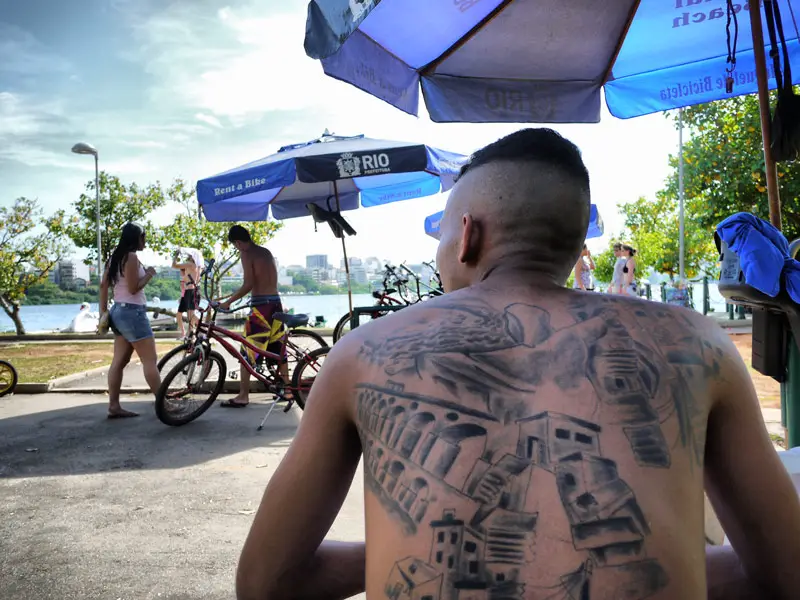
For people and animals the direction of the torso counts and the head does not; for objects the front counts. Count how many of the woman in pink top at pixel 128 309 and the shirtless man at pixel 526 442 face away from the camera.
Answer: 1

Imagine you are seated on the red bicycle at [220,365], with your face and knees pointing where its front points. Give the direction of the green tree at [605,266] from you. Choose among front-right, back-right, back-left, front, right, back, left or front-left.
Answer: back

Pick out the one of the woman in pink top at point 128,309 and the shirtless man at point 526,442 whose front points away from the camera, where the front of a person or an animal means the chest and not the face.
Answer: the shirtless man

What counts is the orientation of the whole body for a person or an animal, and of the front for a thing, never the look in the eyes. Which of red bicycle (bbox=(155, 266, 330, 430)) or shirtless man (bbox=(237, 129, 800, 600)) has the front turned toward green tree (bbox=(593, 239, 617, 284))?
the shirtless man

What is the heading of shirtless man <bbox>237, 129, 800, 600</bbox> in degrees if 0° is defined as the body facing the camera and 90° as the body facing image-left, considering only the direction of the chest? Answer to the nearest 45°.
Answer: approximately 180°

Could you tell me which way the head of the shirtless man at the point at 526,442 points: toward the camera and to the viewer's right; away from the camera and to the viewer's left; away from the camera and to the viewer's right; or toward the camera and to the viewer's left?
away from the camera and to the viewer's left

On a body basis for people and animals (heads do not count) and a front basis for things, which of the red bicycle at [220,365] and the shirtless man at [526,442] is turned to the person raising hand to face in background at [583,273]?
the shirtless man
